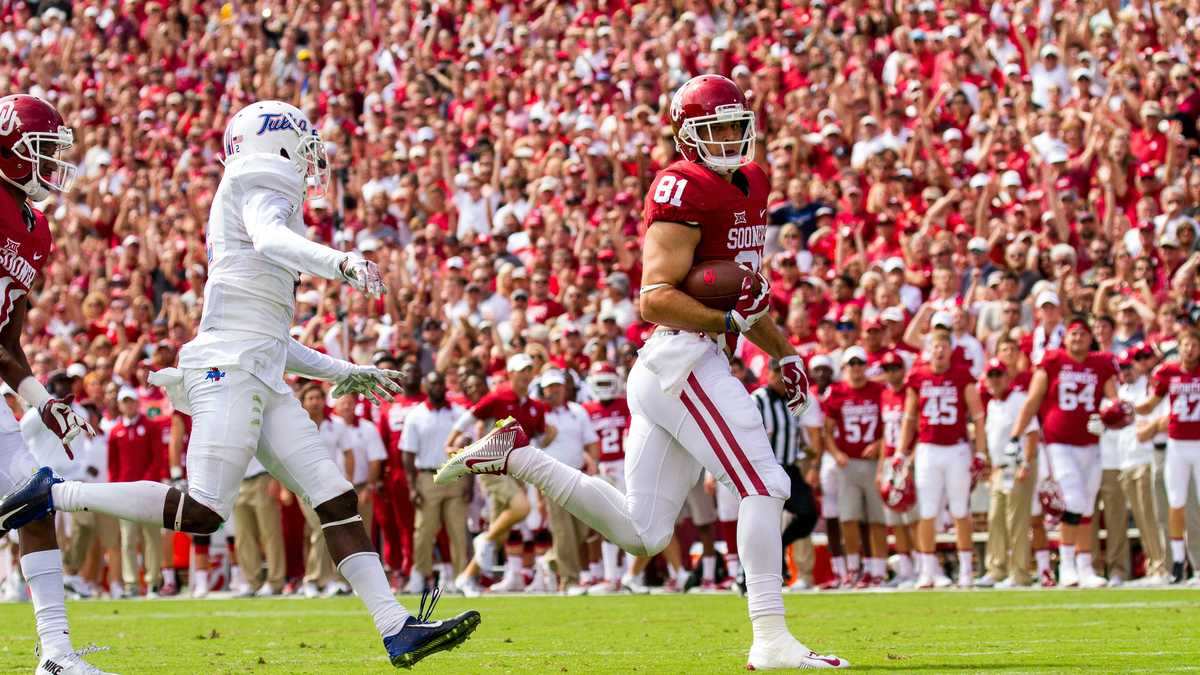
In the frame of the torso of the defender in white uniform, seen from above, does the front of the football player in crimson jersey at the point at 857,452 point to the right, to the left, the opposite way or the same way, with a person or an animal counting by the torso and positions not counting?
to the right

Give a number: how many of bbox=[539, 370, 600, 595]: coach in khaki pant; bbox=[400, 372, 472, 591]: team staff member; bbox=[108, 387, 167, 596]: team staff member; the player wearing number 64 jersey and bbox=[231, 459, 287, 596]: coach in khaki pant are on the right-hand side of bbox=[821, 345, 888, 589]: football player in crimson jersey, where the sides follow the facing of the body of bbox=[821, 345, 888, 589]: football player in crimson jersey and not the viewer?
4

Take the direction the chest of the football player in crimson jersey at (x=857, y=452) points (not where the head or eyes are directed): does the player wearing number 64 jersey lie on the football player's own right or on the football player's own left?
on the football player's own left

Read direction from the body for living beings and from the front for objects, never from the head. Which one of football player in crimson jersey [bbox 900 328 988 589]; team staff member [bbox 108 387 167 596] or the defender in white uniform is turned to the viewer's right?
the defender in white uniform

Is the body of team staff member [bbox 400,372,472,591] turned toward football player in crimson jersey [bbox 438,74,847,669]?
yes

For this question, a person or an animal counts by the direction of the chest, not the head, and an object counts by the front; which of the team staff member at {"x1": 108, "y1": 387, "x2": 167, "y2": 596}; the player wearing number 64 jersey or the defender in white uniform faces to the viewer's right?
the defender in white uniform

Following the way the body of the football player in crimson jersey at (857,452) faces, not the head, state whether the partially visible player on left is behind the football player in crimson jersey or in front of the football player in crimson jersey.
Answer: in front

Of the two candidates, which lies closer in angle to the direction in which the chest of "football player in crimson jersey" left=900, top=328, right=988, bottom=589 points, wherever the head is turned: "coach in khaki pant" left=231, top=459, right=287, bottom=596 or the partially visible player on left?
the partially visible player on left

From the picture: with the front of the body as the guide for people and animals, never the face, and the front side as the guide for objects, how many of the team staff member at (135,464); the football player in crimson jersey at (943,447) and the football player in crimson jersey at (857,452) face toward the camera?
3

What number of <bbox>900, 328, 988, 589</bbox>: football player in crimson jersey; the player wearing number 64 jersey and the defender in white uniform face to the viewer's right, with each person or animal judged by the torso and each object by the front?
1

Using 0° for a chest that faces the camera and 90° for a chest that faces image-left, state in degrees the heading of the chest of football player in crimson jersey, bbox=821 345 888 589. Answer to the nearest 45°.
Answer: approximately 0°

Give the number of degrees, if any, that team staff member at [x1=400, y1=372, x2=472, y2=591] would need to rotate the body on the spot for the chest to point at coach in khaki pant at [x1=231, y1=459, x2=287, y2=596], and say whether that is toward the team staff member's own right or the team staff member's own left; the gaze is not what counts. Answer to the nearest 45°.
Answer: approximately 90° to the team staff member's own right

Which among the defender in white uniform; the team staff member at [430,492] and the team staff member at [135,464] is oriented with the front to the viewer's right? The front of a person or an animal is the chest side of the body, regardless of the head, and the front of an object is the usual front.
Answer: the defender in white uniform
